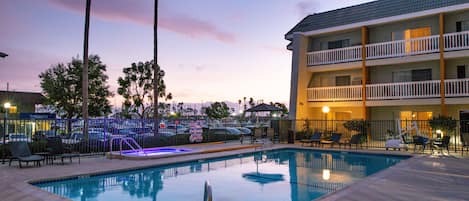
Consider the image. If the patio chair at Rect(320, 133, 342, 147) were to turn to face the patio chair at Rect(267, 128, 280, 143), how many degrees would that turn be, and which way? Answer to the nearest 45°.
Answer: approximately 45° to its right

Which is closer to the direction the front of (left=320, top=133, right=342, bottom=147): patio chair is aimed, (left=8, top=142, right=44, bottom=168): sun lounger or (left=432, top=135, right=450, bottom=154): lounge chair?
the sun lounger
